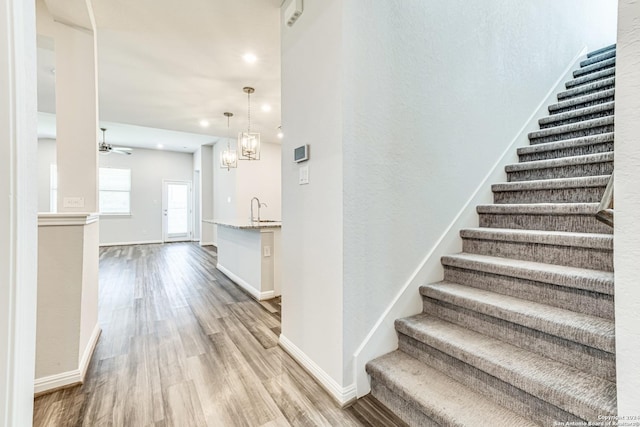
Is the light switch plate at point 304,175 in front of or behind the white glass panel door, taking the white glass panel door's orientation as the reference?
in front

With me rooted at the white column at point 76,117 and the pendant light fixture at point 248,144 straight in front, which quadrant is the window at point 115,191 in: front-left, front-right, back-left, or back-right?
front-left

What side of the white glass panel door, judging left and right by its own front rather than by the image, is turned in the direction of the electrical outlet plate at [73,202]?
front

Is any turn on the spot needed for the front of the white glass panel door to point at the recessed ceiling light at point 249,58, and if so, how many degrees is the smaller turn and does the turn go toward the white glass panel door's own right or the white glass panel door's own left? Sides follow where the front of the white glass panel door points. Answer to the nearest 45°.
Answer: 0° — it already faces it

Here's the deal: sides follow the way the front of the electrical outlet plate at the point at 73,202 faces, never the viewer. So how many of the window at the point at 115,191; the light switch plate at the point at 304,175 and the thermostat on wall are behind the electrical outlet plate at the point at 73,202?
1

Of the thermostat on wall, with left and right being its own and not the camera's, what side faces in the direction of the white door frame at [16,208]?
front

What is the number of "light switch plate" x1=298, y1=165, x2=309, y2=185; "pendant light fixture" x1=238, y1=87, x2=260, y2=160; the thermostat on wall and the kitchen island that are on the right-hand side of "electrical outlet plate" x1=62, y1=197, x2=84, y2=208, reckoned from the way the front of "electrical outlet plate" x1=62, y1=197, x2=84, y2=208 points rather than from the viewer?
0

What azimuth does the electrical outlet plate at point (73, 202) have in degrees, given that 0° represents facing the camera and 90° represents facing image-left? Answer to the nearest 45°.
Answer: approximately 0°

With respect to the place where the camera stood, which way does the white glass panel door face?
facing the viewer

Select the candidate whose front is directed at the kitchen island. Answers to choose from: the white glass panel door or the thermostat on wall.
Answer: the white glass panel door

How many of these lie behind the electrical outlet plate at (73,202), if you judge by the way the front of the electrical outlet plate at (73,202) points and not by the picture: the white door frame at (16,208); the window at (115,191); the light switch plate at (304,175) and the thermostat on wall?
1

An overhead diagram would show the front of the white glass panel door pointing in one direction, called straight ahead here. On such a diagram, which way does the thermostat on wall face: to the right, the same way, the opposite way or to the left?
to the right

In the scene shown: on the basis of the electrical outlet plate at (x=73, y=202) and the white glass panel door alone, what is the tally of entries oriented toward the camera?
2

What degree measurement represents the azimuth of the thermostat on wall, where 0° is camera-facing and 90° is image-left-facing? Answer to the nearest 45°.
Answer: approximately 45°

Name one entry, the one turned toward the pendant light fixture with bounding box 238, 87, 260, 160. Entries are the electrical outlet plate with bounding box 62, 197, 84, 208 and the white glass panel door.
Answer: the white glass panel door

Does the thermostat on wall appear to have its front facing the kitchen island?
no

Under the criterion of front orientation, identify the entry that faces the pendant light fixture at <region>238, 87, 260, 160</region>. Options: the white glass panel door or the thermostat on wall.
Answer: the white glass panel door
